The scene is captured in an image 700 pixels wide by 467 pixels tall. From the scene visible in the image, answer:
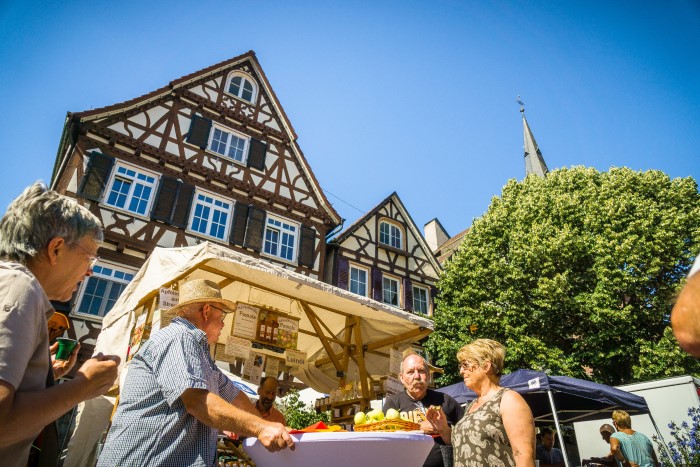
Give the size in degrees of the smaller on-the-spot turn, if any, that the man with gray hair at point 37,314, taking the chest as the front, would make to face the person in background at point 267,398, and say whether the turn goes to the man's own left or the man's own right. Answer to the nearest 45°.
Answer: approximately 45° to the man's own left

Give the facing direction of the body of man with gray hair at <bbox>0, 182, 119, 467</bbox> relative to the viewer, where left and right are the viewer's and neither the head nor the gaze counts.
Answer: facing to the right of the viewer

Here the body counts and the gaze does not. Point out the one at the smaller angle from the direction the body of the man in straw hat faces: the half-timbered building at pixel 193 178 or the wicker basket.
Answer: the wicker basket

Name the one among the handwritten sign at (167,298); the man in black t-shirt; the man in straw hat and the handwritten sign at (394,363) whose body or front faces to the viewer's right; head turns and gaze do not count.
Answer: the man in straw hat

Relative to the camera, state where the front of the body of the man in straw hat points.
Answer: to the viewer's right

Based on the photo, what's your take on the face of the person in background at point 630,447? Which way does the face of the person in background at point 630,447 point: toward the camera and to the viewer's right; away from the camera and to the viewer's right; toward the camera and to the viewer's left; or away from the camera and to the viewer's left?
away from the camera and to the viewer's left

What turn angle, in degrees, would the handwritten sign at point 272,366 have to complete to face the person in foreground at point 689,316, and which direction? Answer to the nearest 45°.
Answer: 0° — it already faces them

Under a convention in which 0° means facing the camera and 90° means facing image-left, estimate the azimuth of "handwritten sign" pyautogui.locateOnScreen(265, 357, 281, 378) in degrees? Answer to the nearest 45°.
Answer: approximately 0°

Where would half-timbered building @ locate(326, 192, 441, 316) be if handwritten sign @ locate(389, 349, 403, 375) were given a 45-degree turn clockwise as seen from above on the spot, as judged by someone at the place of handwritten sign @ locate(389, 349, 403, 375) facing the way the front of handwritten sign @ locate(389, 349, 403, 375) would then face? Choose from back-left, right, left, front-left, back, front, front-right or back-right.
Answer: back-right

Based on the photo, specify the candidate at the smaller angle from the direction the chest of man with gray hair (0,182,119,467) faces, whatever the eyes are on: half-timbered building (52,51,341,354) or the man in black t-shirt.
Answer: the man in black t-shirt

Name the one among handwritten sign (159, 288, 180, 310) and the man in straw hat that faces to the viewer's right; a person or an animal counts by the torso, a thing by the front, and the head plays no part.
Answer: the man in straw hat

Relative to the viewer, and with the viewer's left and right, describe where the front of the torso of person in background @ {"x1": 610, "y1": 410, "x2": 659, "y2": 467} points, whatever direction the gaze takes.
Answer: facing away from the viewer and to the left of the viewer
